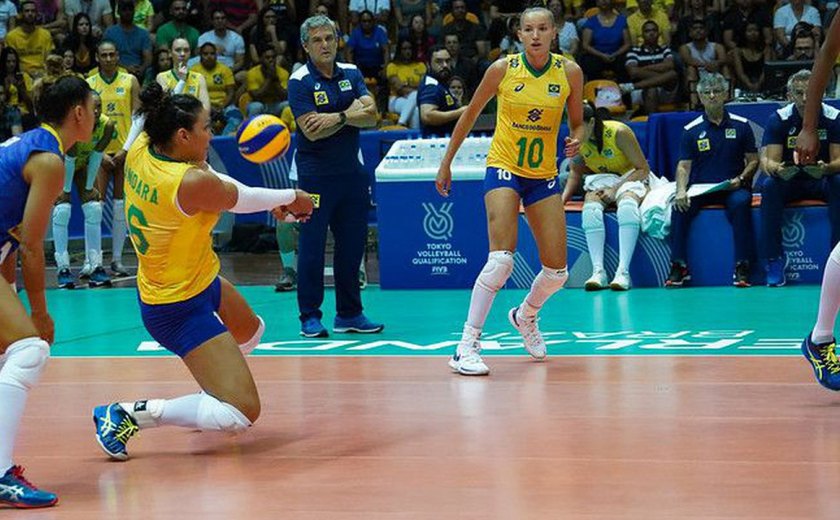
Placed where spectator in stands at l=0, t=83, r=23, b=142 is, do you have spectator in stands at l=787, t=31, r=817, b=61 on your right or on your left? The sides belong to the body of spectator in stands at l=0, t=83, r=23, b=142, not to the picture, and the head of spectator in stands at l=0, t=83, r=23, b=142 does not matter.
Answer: on your left

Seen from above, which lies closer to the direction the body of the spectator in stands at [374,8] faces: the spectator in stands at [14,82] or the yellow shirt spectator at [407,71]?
the yellow shirt spectator

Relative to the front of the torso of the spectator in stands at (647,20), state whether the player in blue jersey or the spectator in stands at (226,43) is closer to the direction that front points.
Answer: the player in blue jersey

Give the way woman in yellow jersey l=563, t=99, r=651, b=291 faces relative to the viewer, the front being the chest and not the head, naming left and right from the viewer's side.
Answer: facing the viewer

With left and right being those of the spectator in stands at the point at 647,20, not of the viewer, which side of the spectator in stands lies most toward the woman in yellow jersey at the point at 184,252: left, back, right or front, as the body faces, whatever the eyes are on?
front

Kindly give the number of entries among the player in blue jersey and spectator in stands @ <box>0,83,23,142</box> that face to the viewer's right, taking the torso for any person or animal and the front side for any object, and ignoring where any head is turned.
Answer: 1

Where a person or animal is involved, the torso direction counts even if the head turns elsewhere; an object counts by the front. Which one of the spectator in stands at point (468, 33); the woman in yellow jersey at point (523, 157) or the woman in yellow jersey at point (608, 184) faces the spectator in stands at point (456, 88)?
the spectator in stands at point (468, 33)

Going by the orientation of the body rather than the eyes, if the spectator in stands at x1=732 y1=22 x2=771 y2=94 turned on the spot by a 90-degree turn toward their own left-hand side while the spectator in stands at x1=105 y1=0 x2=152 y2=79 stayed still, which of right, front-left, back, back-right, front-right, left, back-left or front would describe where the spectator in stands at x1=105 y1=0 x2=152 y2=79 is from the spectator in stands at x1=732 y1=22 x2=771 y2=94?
back

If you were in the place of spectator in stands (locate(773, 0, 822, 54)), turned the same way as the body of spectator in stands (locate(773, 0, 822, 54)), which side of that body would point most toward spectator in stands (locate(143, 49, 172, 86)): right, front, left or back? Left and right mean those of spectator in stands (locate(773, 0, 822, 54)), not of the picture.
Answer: right

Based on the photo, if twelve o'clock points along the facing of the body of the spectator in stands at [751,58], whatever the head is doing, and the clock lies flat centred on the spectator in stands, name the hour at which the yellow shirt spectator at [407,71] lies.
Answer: The yellow shirt spectator is roughly at 3 o'clock from the spectator in stands.

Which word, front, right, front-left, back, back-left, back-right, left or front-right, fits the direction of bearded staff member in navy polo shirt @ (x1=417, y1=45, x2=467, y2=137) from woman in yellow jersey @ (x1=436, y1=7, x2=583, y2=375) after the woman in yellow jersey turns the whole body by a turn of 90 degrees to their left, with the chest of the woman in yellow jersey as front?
left

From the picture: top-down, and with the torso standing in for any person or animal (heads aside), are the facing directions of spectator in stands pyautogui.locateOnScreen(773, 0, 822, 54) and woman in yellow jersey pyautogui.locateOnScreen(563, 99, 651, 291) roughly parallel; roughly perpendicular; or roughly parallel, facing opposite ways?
roughly parallel

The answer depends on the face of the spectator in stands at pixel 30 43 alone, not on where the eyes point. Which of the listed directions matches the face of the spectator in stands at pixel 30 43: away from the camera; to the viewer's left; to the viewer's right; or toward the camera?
toward the camera

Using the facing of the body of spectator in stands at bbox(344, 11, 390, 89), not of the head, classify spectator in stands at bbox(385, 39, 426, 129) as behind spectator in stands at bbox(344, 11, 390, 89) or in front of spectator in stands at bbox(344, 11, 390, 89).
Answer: in front

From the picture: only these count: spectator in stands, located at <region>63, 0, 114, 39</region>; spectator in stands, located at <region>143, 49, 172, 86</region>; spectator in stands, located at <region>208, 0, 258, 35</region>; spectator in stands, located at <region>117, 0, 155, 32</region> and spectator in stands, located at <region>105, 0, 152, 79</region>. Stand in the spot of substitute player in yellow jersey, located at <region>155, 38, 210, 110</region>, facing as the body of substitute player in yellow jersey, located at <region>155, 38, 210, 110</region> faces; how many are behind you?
5

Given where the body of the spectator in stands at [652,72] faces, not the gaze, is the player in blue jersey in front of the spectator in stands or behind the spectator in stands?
in front

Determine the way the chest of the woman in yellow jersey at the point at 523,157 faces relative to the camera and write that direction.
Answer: toward the camera

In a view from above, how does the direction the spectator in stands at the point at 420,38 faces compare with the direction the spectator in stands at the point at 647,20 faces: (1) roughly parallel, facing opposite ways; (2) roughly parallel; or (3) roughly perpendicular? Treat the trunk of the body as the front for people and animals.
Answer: roughly parallel

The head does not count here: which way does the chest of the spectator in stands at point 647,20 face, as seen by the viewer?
toward the camera

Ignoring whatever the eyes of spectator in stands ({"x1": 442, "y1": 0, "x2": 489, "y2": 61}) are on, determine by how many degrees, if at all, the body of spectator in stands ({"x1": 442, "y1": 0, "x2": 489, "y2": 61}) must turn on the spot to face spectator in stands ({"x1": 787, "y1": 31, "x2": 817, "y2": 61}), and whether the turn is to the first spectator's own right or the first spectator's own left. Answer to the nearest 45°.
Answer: approximately 45° to the first spectator's own left
